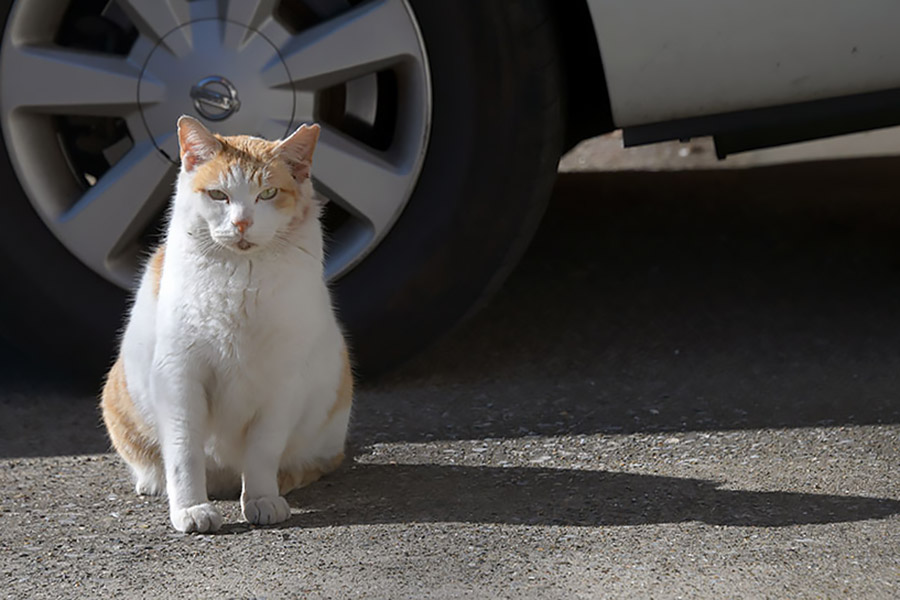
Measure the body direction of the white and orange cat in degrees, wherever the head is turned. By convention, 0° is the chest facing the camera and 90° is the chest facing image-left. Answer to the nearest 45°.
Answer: approximately 0°

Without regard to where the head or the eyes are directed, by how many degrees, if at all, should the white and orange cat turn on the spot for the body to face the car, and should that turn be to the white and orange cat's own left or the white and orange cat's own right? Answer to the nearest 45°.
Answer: approximately 135° to the white and orange cat's own left
